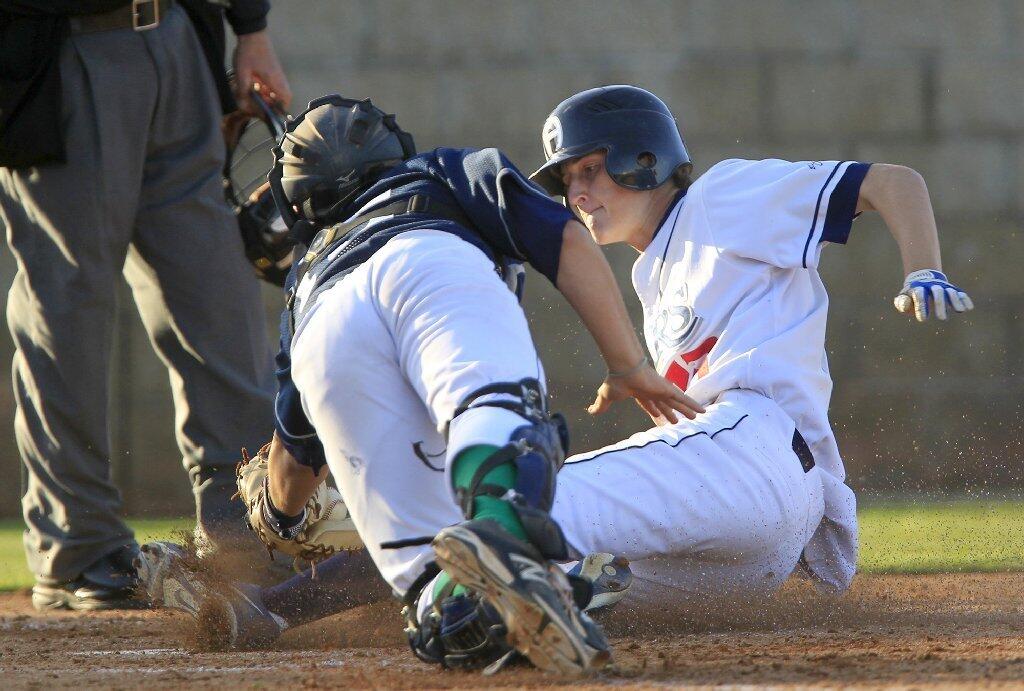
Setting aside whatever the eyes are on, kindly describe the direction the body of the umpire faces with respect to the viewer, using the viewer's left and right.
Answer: facing the viewer and to the right of the viewer

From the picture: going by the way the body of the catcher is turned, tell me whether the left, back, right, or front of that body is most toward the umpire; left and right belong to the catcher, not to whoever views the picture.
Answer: front

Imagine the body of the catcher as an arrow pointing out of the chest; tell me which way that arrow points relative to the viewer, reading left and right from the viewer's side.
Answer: facing away from the viewer and to the left of the viewer
